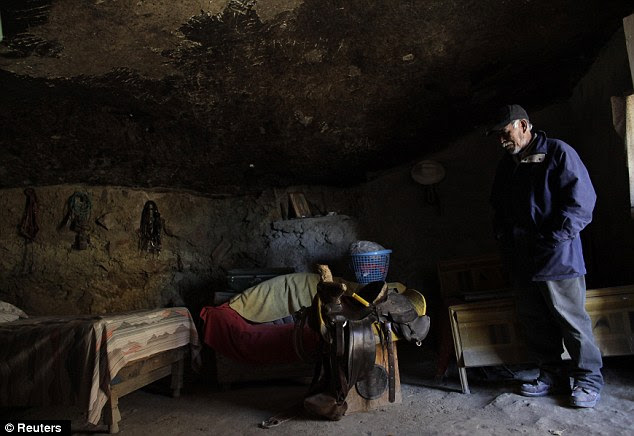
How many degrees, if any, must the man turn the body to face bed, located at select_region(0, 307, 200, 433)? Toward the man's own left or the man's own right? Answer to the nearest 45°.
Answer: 0° — they already face it

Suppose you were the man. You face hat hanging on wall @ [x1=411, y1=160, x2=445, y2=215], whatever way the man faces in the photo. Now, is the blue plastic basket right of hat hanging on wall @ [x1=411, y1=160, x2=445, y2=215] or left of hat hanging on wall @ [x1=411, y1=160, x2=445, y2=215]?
left

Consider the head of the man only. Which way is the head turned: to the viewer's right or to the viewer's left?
to the viewer's left

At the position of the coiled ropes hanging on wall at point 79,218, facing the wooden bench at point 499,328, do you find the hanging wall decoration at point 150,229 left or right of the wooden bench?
left

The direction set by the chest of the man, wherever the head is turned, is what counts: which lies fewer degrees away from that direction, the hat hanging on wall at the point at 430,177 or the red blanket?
the red blanket

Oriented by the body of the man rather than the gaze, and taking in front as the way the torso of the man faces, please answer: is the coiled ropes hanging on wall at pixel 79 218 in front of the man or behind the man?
in front

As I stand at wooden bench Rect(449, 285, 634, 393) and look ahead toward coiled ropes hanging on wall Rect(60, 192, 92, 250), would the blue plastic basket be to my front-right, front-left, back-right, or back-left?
front-right

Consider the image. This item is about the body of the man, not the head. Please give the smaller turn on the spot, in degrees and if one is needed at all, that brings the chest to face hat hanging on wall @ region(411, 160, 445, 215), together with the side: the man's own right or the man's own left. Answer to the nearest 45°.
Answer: approximately 90° to the man's own right

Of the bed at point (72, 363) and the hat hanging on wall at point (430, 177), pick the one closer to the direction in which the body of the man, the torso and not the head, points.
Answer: the bed

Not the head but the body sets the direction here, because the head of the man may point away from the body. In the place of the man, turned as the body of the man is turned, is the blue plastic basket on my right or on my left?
on my right

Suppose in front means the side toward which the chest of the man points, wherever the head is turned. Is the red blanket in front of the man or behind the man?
in front

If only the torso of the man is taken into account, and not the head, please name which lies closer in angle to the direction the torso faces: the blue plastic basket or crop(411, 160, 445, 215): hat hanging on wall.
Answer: the blue plastic basket
